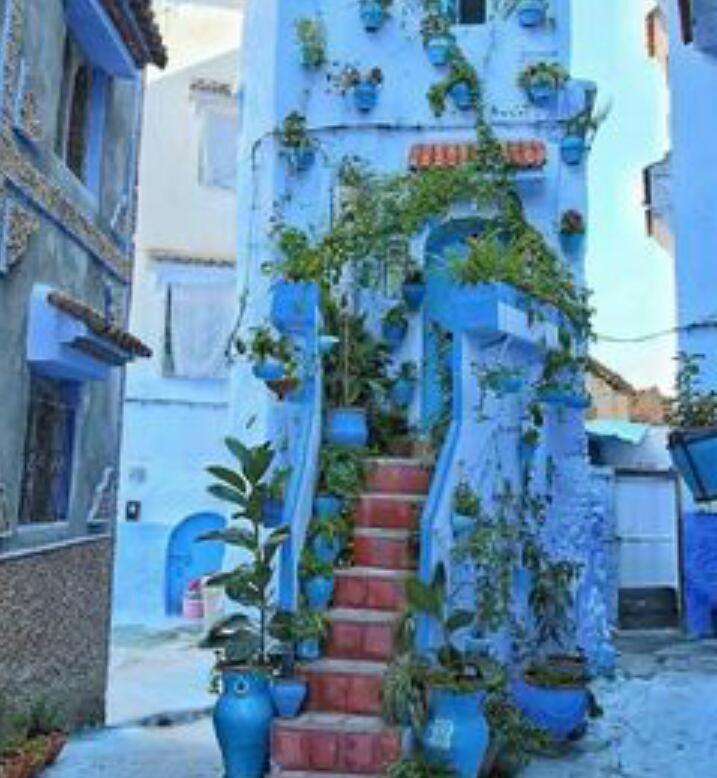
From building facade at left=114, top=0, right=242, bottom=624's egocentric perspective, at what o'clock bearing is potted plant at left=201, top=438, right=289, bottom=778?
The potted plant is roughly at 12 o'clock from the building facade.

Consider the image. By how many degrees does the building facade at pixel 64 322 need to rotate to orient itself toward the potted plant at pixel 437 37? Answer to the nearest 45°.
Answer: approximately 45° to its left

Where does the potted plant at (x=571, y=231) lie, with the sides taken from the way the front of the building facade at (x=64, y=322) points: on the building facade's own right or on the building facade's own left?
on the building facade's own left

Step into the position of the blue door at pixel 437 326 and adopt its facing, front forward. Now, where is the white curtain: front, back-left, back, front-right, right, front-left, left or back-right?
back-right

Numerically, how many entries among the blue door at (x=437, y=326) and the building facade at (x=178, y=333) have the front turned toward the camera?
2

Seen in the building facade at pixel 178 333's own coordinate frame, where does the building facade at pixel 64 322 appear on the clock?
the building facade at pixel 64 322 is roughly at 12 o'clock from the building facade at pixel 178 333.

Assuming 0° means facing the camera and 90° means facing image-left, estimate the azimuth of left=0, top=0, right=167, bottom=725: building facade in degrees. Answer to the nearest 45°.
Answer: approximately 315°

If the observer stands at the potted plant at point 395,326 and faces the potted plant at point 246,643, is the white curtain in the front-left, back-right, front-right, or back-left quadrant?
back-right

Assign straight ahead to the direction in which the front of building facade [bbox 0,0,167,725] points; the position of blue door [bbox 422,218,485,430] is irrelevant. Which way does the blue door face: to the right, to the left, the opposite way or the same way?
to the right

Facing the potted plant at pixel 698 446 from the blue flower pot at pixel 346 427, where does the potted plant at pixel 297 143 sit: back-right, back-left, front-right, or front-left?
back-left
